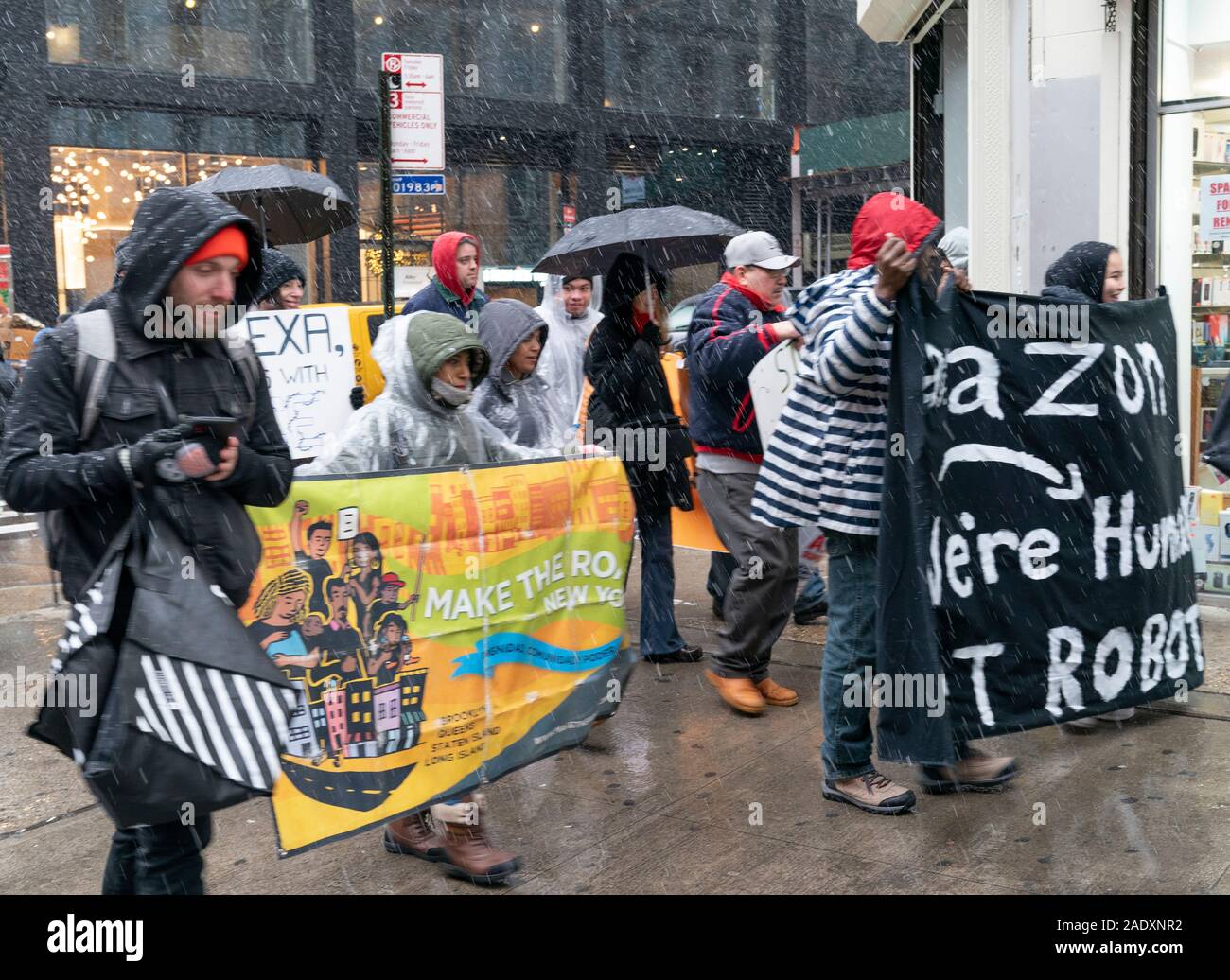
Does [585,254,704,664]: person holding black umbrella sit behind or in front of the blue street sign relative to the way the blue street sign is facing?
in front

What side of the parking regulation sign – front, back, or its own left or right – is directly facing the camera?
front

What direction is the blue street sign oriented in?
toward the camera

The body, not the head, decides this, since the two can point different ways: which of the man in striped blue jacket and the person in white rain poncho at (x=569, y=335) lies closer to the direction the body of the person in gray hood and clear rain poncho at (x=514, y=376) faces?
the man in striped blue jacket

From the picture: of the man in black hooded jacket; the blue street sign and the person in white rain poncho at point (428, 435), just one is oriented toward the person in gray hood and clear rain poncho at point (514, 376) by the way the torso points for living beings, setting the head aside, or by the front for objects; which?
the blue street sign

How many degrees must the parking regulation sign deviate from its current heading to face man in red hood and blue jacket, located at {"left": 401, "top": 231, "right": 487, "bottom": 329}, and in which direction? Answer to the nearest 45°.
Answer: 0° — it already faces them

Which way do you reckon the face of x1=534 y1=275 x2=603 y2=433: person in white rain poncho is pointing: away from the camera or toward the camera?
toward the camera

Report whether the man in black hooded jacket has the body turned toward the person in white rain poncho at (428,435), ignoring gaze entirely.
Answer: no

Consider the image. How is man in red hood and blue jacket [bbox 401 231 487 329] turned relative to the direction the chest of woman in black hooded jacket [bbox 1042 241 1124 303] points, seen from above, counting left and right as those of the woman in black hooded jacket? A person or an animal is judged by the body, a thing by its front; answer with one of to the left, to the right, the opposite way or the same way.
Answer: the same way

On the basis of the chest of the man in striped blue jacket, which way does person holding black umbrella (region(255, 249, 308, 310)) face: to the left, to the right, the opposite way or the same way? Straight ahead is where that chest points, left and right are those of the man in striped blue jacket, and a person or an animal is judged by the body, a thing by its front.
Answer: the same way

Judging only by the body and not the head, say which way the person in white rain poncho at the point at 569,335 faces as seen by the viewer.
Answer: toward the camera
